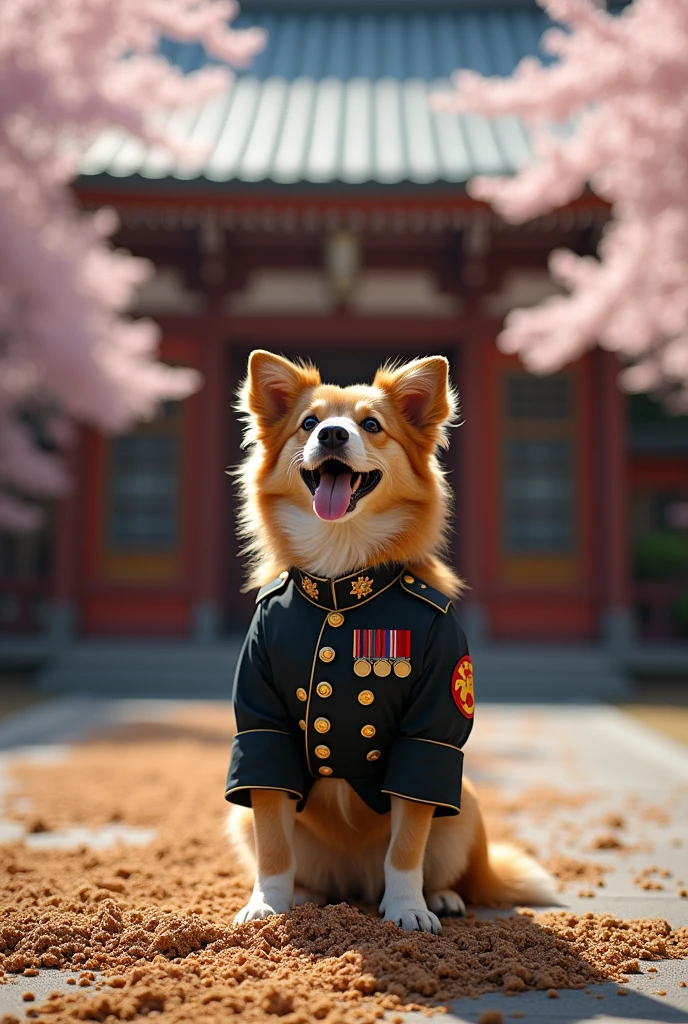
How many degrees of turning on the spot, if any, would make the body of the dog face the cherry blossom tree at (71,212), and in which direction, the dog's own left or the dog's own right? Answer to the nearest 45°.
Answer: approximately 135° to the dog's own right

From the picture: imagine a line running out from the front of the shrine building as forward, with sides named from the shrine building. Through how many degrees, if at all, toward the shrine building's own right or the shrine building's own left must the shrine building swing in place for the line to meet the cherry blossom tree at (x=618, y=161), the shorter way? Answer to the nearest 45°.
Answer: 0° — it already faces it

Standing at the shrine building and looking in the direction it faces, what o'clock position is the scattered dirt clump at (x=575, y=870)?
The scattered dirt clump is roughly at 12 o'clock from the shrine building.

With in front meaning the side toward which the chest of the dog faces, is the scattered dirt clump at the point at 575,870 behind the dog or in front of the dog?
behind

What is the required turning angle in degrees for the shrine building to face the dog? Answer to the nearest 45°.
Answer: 0° — it already faces it

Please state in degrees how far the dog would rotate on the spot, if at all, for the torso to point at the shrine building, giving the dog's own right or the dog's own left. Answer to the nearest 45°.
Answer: approximately 180°

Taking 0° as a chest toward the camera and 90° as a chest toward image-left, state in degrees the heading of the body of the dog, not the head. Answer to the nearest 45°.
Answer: approximately 0°

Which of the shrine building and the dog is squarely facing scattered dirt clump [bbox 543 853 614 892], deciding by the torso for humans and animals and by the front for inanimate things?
the shrine building
